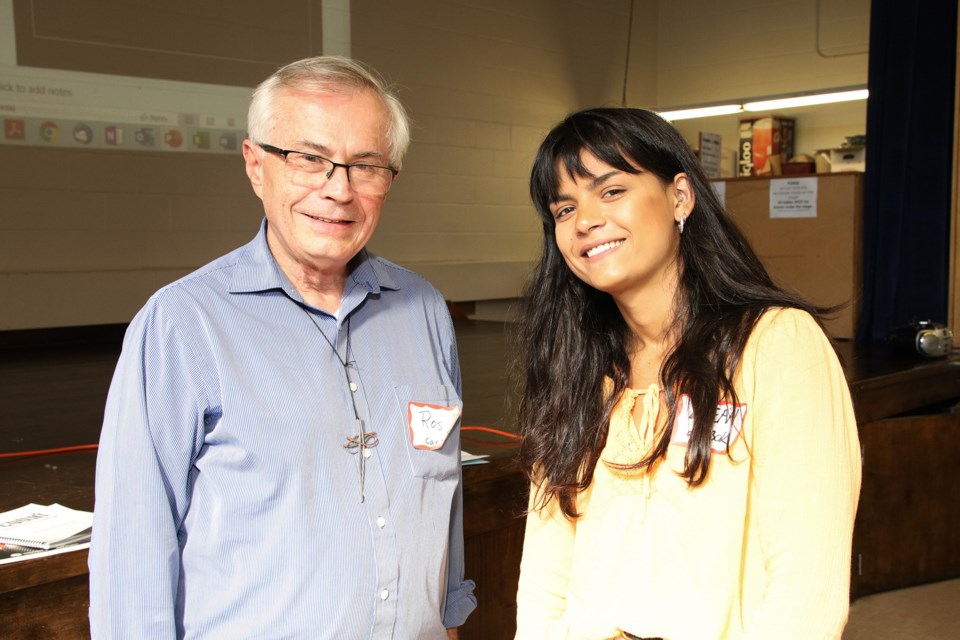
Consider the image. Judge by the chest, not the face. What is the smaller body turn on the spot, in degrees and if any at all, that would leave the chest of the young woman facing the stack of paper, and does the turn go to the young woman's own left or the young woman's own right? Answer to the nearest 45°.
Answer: approximately 45° to the young woman's own right

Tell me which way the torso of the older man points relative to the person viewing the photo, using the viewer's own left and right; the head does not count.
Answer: facing the viewer and to the right of the viewer

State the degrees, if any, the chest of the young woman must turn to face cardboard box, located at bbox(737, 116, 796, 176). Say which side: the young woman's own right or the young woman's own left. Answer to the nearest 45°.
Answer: approximately 135° to the young woman's own right

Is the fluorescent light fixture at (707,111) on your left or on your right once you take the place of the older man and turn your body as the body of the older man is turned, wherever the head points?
on your left

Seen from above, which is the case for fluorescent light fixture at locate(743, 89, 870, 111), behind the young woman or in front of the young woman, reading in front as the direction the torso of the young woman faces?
behind

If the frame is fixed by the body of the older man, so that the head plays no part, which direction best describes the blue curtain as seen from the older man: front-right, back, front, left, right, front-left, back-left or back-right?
left

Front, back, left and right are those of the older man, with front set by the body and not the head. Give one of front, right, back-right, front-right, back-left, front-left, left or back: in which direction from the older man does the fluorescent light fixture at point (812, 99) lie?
left

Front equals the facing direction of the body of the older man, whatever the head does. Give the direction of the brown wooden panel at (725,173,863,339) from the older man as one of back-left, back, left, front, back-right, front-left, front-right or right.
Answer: left

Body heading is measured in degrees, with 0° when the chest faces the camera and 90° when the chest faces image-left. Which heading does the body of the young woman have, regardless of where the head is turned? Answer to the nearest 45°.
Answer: approximately 45°

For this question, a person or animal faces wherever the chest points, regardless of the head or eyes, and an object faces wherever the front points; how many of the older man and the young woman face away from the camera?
0

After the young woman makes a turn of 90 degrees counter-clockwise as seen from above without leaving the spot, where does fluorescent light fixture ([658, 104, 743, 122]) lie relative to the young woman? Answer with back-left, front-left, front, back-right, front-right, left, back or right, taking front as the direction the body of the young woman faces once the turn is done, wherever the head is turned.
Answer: back-left
